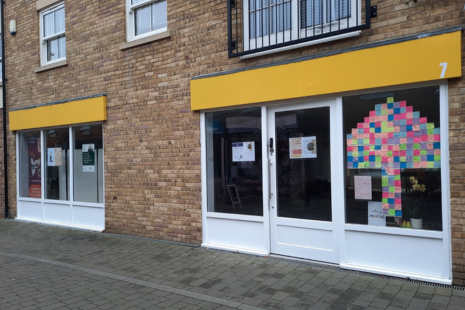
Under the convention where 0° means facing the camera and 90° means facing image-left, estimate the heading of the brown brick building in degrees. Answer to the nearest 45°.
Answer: approximately 45°

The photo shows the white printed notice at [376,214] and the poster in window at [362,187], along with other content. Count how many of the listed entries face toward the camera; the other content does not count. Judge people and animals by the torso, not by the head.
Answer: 2

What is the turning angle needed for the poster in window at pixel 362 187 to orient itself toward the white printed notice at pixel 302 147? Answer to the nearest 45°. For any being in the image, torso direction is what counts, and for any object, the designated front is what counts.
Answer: approximately 90° to its right

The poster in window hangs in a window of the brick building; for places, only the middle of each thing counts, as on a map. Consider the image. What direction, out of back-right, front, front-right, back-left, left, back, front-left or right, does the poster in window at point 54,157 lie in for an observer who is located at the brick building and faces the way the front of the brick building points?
right

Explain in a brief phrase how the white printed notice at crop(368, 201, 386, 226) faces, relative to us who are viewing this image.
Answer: facing the viewer

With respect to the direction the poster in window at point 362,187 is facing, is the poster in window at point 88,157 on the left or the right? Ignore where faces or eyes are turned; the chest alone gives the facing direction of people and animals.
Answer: on its right

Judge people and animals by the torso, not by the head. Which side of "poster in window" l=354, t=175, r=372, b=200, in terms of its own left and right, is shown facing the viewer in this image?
front

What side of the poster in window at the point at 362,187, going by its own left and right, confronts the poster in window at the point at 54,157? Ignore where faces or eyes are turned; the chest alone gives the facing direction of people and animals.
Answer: right
